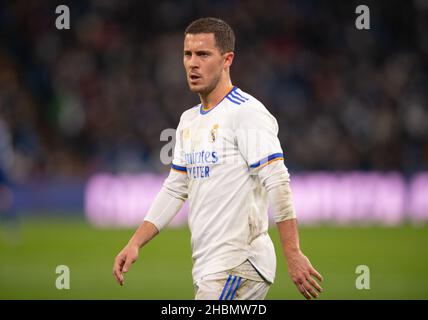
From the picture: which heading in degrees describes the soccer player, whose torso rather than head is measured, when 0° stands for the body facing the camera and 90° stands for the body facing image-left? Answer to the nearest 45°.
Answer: approximately 45°

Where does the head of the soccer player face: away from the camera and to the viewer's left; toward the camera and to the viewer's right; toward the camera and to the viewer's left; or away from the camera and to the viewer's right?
toward the camera and to the viewer's left
